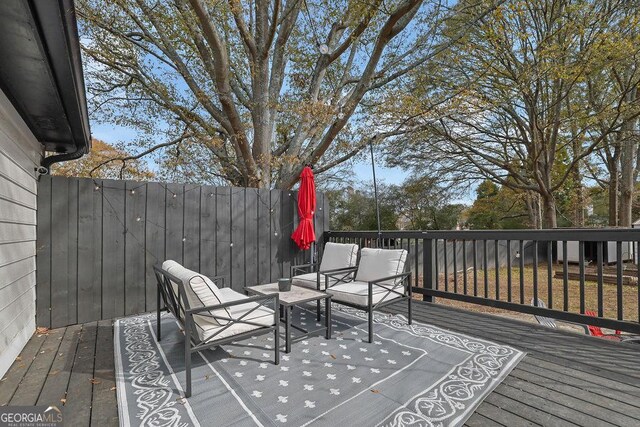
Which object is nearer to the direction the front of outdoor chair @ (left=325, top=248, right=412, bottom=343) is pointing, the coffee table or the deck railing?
the coffee table

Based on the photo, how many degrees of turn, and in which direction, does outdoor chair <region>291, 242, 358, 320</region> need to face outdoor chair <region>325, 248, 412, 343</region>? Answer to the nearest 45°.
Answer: approximately 90° to its left

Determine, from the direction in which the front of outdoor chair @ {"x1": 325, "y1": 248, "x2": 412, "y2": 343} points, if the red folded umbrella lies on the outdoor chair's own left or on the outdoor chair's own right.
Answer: on the outdoor chair's own right

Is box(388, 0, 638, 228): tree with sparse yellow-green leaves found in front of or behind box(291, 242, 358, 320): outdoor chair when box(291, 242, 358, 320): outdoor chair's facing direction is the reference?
behind

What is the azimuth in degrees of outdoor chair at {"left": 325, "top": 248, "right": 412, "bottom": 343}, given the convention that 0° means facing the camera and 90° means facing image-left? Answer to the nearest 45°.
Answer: approximately 45°

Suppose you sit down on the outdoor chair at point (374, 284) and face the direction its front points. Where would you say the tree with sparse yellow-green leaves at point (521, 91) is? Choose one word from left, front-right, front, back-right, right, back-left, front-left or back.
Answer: back

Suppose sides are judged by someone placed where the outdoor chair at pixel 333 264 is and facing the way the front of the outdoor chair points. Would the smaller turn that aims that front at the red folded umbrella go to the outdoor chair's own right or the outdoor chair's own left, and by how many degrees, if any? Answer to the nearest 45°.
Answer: approximately 90° to the outdoor chair's own right
